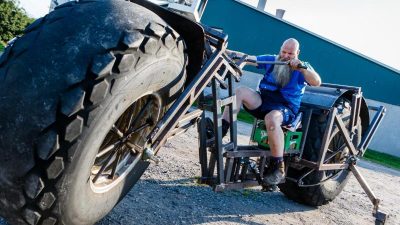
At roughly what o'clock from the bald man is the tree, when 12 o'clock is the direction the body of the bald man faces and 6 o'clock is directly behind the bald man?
The tree is roughly at 3 o'clock from the bald man.

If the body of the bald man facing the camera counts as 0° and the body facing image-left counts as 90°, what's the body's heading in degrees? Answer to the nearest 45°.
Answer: approximately 45°
